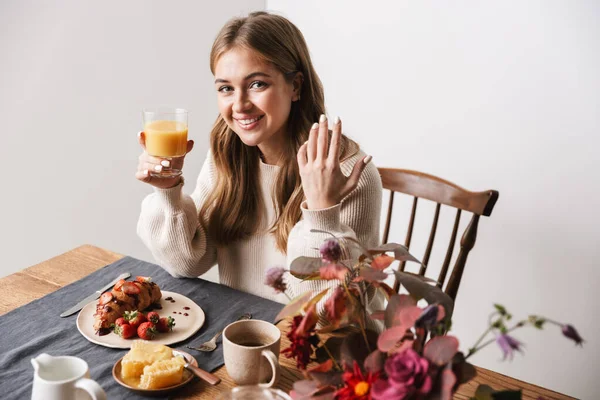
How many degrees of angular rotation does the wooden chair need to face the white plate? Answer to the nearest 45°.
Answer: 0° — it already faces it

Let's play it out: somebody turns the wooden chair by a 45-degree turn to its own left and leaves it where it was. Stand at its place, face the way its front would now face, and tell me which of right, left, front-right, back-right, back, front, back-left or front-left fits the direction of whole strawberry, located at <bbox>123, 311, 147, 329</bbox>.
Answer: front-right

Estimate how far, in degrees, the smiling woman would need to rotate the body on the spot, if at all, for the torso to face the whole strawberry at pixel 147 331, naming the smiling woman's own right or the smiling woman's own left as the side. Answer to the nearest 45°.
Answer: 0° — they already face it

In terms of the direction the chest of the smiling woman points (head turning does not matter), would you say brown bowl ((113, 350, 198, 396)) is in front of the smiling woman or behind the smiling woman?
in front

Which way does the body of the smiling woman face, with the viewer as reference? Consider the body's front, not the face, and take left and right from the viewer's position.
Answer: facing the viewer and to the left of the viewer

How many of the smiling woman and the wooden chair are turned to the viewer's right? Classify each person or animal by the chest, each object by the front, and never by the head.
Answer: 0

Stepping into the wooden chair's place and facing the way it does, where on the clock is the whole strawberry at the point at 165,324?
The whole strawberry is roughly at 12 o'clock from the wooden chair.

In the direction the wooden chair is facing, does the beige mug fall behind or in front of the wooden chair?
in front

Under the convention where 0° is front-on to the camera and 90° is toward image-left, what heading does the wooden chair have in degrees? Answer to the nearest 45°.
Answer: approximately 45°
